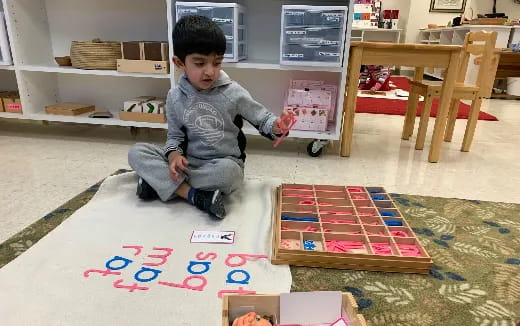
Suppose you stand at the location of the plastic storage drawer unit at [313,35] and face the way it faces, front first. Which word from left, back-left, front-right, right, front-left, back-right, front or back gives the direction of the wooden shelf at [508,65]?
back-left

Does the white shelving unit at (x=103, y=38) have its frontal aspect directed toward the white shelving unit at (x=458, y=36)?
no

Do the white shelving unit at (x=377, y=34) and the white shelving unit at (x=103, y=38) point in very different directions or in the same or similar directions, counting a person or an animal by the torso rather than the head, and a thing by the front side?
same or similar directions

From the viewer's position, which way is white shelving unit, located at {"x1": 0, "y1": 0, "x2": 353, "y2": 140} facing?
facing the viewer

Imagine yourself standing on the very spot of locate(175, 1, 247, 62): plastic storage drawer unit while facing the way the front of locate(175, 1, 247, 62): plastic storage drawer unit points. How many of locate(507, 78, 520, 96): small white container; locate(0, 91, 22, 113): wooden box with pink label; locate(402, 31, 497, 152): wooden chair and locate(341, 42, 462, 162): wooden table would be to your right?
1

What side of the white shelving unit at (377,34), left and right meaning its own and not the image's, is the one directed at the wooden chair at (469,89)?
front

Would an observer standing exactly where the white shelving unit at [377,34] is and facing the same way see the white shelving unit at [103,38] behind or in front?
in front

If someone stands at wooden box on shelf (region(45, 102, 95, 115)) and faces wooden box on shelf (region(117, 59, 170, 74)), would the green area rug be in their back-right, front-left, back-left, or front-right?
front-right

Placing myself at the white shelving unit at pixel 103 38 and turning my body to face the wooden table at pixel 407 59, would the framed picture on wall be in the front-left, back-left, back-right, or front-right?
front-left

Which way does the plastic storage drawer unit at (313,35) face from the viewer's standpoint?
toward the camera

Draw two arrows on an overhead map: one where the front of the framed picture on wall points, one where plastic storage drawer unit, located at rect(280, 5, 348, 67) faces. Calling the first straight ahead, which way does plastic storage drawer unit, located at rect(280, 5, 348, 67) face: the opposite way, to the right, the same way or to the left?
the same way

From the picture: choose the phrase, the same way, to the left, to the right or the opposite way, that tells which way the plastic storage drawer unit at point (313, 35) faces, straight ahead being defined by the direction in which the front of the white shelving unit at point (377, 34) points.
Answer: the same way

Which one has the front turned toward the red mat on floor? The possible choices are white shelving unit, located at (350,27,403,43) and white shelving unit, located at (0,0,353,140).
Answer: white shelving unit, located at (350,27,403,43)

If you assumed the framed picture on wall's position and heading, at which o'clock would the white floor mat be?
The white floor mat is roughly at 12 o'clock from the framed picture on wall.

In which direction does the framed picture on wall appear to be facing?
toward the camera

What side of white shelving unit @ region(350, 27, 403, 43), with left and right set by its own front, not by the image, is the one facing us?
front
